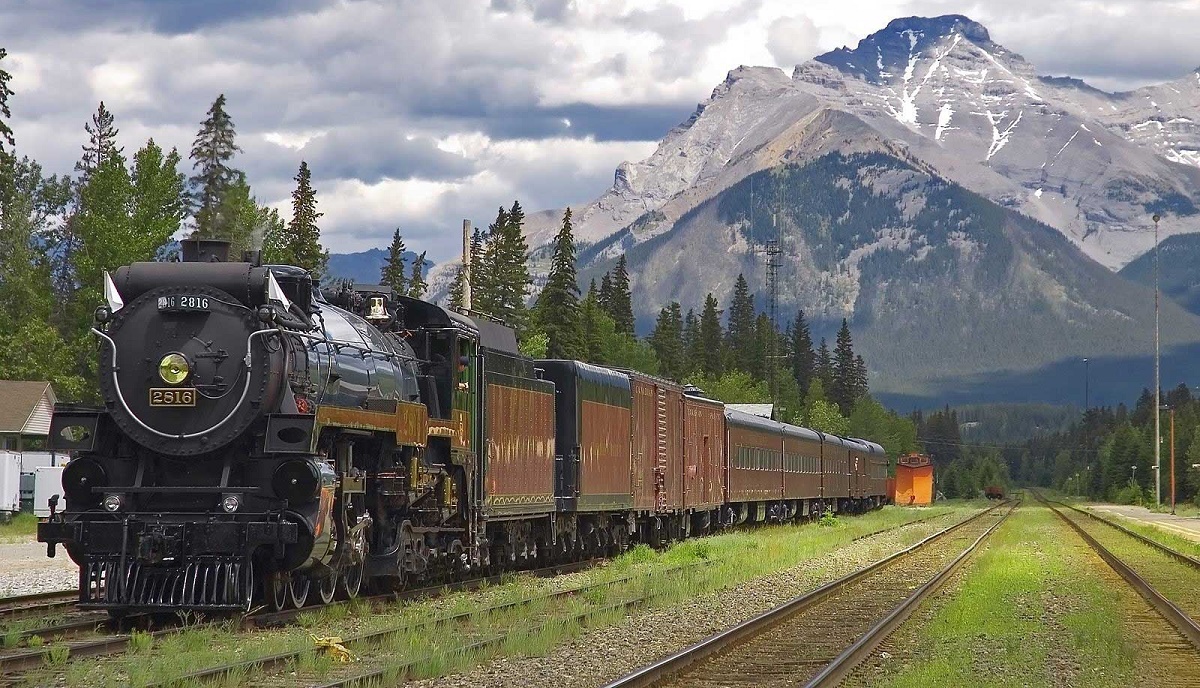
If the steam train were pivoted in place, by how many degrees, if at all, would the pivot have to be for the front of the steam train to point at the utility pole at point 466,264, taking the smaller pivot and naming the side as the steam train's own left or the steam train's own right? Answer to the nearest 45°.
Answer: approximately 135° to the steam train's own right

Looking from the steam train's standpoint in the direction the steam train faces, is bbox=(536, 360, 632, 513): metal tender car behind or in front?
behind

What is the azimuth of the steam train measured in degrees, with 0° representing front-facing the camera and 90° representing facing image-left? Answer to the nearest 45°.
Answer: approximately 45°
